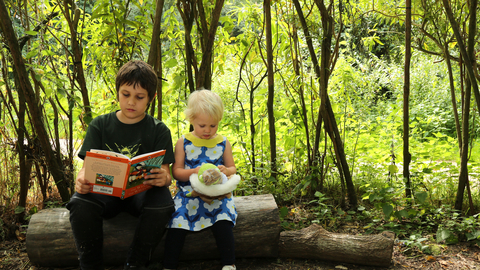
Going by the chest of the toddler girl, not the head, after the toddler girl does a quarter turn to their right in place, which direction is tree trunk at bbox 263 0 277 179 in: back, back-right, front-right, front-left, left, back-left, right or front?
back-right

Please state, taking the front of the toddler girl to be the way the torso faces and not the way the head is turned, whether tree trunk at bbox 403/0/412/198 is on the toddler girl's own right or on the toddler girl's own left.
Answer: on the toddler girl's own left

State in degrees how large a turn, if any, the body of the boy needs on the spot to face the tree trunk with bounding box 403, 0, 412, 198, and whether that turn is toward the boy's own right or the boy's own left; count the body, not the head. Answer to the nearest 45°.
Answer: approximately 90° to the boy's own left

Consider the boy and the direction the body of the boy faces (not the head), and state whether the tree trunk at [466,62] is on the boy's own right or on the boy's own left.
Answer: on the boy's own left

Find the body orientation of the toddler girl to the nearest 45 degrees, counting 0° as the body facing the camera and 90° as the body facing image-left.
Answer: approximately 0°

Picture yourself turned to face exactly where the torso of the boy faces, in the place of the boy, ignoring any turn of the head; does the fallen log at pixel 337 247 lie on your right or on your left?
on your left

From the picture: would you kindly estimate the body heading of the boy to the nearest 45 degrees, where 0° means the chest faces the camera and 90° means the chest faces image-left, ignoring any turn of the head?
approximately 0°

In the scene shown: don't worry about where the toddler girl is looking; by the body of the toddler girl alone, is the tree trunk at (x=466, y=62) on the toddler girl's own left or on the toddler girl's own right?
on the toddler girl's own left

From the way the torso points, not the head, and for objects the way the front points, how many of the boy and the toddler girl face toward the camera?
2
